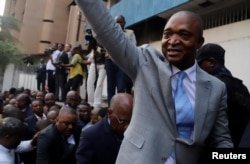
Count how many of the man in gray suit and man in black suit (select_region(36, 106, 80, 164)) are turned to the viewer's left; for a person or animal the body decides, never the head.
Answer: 0

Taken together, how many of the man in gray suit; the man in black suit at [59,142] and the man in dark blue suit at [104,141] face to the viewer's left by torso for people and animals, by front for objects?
0

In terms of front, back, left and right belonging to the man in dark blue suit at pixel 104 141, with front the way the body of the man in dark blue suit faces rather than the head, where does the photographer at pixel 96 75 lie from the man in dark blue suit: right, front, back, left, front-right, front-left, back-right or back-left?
back-left

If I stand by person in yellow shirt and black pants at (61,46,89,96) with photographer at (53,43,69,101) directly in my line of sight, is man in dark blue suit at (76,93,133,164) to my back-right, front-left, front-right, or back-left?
back-left

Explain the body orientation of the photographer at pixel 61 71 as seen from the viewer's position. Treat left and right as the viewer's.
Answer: facing the viewer and to the left of the viewer

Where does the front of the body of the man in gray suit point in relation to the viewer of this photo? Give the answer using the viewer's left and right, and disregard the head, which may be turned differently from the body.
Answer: facing the viewer

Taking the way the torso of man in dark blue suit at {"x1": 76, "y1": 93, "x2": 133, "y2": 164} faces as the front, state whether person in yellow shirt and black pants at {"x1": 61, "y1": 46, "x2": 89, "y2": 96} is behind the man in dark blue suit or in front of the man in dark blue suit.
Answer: behind

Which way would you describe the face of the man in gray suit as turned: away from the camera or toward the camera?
toward the camera

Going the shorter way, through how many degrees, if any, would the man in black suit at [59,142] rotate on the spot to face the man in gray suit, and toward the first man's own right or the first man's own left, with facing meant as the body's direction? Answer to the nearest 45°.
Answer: approximately 45° to the first man's own right

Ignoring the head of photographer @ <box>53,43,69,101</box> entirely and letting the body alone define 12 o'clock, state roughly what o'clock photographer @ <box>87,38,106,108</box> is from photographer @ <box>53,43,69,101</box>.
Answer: photographer @ <box>87,38,106,108</box> is roughly at 10 o'clock from photographer @ <box>53,43,69,101</box>.

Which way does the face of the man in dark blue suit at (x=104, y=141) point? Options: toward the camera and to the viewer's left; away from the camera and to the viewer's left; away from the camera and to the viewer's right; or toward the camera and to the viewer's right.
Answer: toward the camera and to the viewer's right

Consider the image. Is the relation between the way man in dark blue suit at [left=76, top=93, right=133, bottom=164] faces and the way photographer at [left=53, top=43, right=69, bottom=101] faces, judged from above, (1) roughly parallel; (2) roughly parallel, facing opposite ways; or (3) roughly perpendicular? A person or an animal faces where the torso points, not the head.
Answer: roughly perpendicular

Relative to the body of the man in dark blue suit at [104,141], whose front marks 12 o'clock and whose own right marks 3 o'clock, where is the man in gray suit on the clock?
The man in gray suit is roughly at 1 o'clock from the man in dark blue suit.

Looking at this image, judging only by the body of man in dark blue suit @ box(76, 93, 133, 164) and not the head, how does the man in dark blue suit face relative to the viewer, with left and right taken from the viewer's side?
facing the viewer and to the right of the viewer
